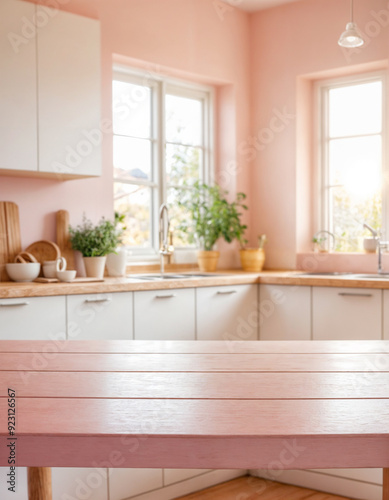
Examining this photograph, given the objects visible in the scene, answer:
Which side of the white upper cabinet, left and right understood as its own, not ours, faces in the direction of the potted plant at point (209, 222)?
left

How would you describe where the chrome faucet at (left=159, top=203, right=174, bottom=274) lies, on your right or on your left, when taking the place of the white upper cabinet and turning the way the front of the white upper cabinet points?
on your left

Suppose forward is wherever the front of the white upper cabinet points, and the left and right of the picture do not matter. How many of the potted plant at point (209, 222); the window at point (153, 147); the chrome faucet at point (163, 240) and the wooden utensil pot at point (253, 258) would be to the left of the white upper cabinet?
4

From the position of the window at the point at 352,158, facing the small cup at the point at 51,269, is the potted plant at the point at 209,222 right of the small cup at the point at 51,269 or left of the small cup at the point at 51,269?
right

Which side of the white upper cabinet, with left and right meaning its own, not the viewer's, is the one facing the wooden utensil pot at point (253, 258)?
left

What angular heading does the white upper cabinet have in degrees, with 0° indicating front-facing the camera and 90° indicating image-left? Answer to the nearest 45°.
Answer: approximately 315°
